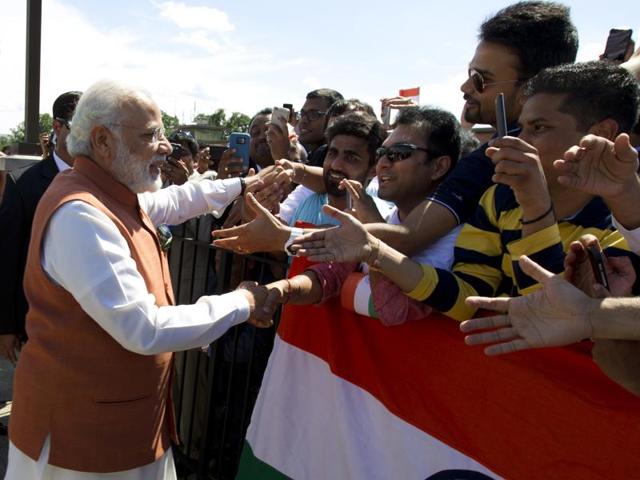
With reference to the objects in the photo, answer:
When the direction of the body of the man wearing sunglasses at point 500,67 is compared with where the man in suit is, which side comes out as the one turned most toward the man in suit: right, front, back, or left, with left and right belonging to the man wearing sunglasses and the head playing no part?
front

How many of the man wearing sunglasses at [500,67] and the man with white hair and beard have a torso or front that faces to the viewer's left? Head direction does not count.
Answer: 1

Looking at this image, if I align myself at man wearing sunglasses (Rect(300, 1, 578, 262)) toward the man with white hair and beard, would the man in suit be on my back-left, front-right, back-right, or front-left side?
front-right

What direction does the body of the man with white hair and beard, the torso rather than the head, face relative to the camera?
to the viewer's right

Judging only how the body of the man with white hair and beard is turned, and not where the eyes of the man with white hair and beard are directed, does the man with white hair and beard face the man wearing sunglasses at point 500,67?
yes

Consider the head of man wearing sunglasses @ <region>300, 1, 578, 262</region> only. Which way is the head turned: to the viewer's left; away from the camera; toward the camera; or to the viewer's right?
to the viewer's left

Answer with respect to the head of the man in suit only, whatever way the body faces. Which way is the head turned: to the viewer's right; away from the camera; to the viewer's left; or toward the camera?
to the viewer's right

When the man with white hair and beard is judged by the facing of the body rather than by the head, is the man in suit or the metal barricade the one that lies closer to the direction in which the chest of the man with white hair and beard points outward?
the metal barricade

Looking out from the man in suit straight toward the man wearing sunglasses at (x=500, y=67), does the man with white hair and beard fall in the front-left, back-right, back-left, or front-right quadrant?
front-right

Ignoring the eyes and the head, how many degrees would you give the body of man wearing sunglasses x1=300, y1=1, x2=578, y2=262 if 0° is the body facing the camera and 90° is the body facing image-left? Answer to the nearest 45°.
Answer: approximately 90°

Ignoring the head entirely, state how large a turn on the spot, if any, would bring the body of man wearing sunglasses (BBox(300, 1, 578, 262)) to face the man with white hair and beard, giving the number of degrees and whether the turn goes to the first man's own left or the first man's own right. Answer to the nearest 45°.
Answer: approximately 45° to the first man's own left

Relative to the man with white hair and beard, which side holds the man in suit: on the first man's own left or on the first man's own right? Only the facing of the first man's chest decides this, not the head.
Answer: on the first man's own left

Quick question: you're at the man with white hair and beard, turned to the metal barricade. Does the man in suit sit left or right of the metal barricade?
left
